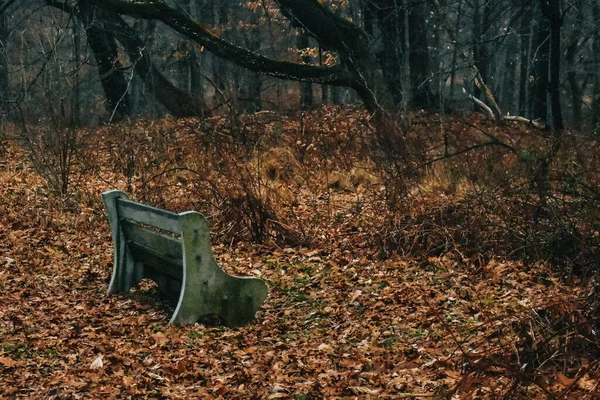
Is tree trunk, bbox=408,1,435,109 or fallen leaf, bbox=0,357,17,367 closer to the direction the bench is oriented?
the tree trunk

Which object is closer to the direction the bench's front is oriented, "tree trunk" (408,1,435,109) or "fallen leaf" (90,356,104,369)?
the tree trunk

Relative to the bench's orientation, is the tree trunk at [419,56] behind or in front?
in front

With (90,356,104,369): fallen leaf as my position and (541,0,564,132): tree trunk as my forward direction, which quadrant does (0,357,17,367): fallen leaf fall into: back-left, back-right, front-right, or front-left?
back-left

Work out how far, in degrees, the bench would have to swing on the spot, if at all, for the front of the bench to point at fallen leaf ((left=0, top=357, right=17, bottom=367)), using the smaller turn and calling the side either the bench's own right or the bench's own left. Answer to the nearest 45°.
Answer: approximately 180°

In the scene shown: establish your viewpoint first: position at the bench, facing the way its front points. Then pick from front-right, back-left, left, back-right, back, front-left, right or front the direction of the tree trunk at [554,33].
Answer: front

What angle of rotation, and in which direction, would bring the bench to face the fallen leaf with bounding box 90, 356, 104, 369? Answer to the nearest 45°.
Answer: approximately 180°

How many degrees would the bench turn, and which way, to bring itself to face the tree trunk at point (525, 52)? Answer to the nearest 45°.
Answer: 0° — it already faces it

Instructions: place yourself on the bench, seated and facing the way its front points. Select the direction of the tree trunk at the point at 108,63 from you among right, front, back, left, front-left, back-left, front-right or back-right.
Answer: front-left

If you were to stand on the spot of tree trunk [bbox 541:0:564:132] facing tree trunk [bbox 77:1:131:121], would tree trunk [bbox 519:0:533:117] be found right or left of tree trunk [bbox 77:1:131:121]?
right

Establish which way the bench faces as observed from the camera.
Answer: facing away from the viewer and to the right of the viewer

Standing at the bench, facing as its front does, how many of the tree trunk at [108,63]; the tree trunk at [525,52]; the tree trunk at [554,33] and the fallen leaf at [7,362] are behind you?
1
